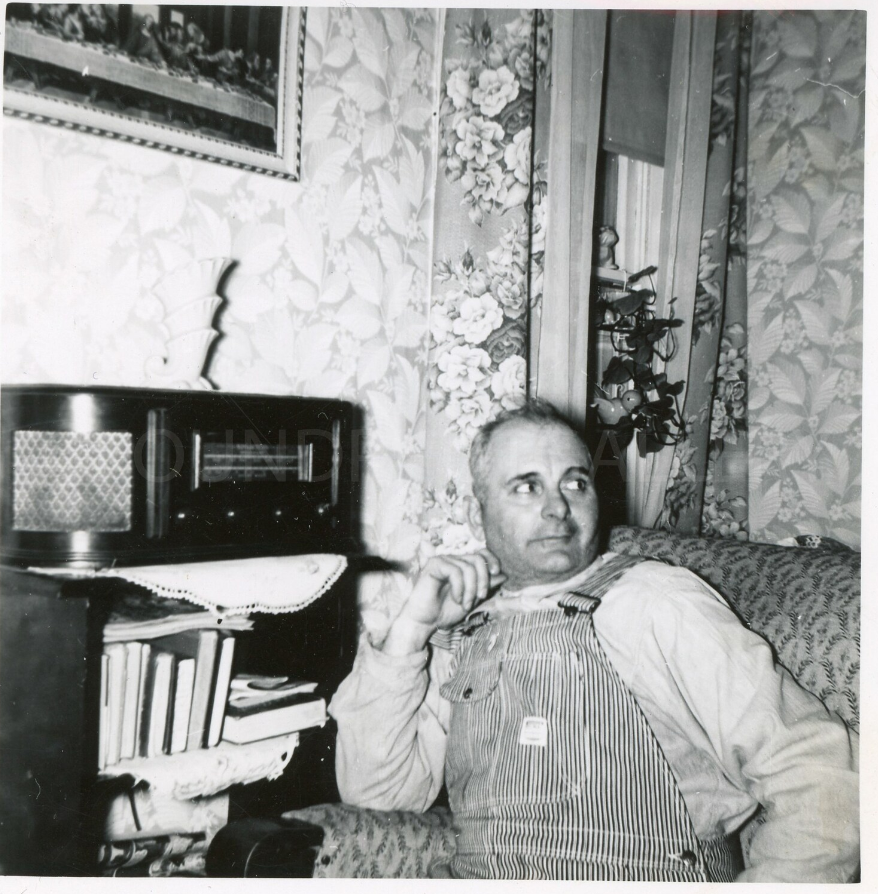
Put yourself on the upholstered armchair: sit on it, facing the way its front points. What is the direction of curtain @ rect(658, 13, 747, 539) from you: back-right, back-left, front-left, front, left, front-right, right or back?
back-right

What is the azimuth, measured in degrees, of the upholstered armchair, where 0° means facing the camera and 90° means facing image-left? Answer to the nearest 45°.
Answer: approximately 45°

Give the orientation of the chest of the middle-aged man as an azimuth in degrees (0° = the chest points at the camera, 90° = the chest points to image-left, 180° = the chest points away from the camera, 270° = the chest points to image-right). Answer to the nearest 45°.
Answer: approximately 45°

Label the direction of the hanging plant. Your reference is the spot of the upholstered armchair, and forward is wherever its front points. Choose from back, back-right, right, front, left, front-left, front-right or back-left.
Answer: back-right

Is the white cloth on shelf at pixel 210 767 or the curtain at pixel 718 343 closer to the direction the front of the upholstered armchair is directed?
the white cloth on shelf

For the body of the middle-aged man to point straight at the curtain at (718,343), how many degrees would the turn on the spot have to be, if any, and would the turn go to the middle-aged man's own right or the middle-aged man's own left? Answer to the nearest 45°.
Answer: approximately 135° to the middle-aged man's own right

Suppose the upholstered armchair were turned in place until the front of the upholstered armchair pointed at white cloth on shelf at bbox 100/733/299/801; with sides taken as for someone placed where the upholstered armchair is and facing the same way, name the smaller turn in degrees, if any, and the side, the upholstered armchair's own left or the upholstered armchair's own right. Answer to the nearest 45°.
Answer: approximately 45° to the upholstered armchair's own right
